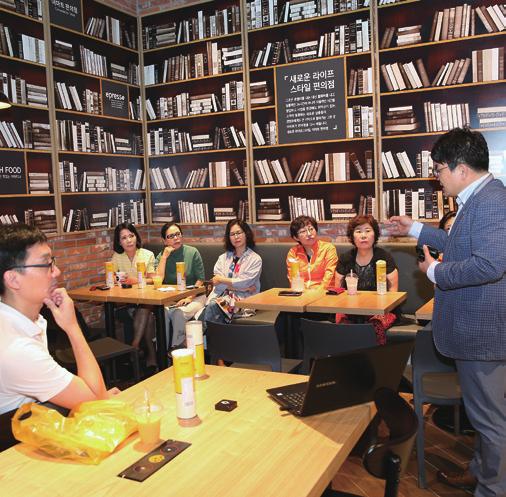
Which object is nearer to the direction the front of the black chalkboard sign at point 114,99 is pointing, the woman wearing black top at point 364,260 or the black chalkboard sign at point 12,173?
the woman wearing black top

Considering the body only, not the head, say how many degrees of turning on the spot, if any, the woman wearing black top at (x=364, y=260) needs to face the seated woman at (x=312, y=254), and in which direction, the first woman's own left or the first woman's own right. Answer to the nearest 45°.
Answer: approximately 135° to the first woman's own right

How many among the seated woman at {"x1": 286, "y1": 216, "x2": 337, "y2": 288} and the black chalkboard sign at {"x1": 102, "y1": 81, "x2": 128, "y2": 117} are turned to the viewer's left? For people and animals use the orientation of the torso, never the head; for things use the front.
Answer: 0

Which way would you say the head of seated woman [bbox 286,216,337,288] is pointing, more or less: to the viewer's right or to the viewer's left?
to the viewer's right

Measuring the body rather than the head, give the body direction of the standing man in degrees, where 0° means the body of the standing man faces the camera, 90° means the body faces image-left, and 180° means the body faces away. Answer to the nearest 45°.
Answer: approximately 90°

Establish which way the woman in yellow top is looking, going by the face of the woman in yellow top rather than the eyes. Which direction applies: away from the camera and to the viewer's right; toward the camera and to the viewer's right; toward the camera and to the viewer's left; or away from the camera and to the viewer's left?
toward the camera and to the viewer's right

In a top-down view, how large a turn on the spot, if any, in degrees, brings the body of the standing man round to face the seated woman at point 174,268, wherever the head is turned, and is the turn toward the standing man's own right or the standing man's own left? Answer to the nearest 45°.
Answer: approximately 45° to the standing man's own right

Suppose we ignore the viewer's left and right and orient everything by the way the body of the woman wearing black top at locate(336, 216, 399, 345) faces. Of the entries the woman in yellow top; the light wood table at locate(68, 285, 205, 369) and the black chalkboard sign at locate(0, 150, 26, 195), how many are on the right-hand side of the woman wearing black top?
3

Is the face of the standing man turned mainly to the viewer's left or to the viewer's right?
to the viewer's left

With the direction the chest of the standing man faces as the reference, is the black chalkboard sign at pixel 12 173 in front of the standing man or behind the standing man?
in front

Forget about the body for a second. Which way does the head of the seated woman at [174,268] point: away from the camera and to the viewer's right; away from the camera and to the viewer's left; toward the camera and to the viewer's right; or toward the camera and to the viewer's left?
toward the camera and to the viewer's right
